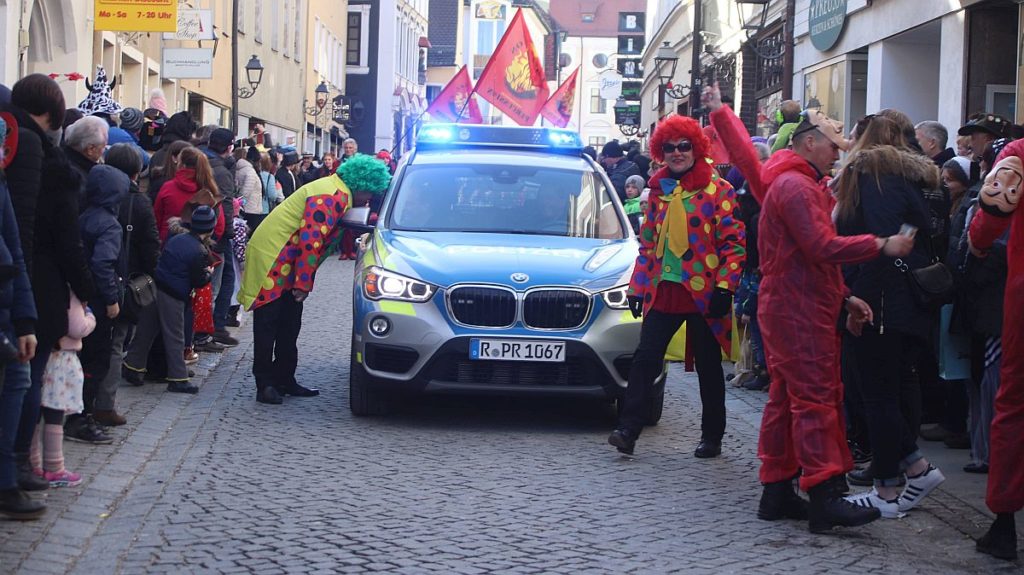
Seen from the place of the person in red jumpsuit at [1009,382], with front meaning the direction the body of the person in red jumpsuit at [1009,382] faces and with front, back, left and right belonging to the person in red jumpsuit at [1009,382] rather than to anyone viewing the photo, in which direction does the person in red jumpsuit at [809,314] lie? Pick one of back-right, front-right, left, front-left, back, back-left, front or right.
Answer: front-right

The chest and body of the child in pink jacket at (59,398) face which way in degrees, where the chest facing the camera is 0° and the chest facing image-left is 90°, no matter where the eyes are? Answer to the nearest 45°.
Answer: approximately 270°

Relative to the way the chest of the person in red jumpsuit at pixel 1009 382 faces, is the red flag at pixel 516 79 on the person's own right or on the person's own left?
on the person's own right

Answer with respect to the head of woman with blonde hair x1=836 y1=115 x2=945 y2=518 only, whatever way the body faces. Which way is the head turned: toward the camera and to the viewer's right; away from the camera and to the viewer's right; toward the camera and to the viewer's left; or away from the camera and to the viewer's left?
away from the camera and to the viewer's left

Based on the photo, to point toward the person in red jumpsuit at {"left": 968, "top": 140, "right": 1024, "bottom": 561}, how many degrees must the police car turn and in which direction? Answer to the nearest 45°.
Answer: approximately 45° to its left

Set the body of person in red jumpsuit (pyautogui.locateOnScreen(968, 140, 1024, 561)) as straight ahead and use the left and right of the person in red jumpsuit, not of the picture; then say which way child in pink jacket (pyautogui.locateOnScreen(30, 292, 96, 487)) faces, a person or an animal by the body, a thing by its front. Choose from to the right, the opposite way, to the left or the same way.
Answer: the opposite way
